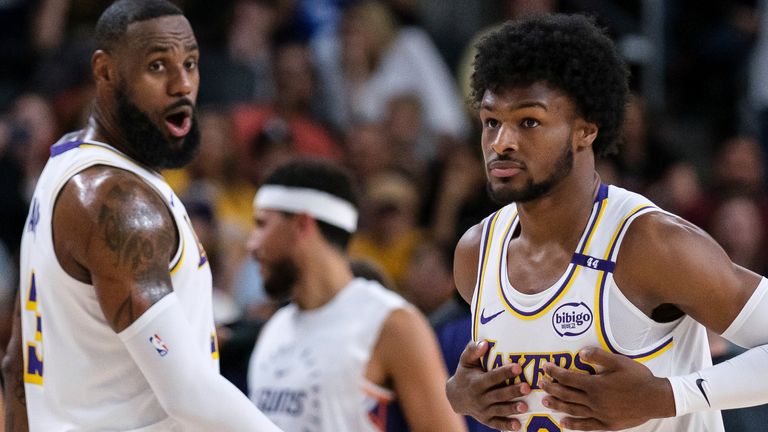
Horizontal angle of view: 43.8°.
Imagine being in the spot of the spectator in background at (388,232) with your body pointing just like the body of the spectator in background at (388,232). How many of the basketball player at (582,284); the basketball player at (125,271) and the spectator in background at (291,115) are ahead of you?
2

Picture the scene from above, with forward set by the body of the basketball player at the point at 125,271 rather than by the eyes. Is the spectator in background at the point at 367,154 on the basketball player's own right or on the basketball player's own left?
on the basketball player's own left

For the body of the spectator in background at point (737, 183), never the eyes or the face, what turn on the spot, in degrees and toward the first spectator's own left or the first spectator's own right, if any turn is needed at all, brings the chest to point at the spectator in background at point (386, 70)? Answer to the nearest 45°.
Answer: approximately 90° to the first spectator's own right

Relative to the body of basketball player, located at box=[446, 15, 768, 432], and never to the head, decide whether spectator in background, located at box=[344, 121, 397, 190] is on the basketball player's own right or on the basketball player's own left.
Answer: on the basketball player's own right

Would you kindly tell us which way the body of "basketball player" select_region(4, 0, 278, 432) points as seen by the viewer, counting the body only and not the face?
to the viewer's right

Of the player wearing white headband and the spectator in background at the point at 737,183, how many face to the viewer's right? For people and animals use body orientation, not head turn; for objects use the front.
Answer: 0

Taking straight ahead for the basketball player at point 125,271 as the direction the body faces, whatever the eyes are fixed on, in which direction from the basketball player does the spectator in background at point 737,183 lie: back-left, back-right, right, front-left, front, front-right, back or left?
front-left
